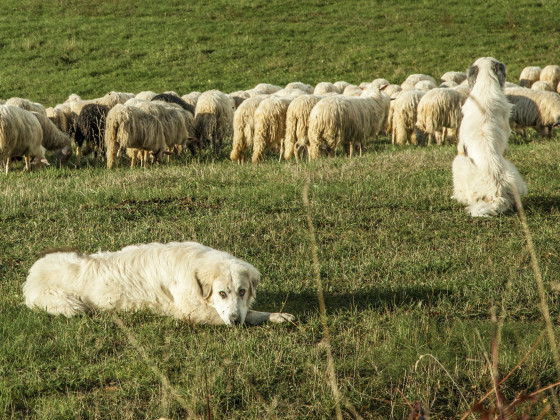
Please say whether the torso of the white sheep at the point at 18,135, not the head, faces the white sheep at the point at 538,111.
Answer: yes

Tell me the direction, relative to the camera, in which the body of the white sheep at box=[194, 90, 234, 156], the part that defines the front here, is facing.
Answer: away from the camera

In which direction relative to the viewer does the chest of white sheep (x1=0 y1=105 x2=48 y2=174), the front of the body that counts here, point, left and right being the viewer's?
facing to the right of the viewer

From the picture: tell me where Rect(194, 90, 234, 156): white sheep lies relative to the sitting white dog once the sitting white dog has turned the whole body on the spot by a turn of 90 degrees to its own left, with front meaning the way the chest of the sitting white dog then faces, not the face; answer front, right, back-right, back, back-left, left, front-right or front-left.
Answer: front-right

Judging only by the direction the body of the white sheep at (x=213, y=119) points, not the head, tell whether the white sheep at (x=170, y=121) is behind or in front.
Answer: behind

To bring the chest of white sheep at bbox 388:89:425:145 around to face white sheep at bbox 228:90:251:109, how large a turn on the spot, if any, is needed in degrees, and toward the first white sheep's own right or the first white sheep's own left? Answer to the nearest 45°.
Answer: approximately 90° to the first white sheep's own left

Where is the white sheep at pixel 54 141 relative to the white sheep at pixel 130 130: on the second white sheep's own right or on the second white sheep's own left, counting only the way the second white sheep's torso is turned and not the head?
on the second white sheep's own left

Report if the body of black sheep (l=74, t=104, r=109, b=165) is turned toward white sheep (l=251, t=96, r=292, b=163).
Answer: no

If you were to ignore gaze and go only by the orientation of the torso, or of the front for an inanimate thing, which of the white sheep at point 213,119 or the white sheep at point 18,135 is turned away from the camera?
the white sheep at point 213,119

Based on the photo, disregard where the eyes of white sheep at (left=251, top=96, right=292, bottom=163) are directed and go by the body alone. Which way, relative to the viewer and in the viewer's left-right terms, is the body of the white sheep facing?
facing away from the viewer and to the right of the viewer

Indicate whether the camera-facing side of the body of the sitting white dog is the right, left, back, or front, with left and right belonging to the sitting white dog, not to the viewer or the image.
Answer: back

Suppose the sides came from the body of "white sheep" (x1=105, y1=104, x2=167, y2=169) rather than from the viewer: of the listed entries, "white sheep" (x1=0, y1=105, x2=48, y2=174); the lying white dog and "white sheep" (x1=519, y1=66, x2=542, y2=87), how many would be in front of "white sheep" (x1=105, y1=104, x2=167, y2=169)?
1

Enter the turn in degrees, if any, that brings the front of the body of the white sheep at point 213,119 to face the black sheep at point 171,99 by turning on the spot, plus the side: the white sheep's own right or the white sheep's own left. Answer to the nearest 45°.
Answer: approximately 45° to the white sheep's own left

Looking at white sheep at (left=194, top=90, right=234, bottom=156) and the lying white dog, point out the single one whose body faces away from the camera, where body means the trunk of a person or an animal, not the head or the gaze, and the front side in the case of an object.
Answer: the white sheep

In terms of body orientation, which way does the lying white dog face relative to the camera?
to the viewer's right
